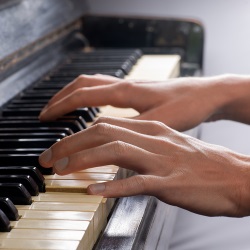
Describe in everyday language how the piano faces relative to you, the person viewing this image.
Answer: facing to the right of the viewer
